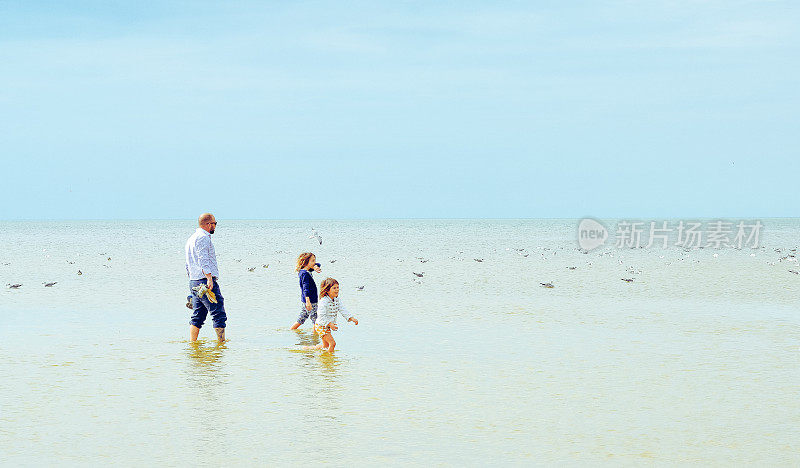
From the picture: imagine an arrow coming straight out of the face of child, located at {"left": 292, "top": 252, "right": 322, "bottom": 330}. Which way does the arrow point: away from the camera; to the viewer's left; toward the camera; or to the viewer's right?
to the viewer's right

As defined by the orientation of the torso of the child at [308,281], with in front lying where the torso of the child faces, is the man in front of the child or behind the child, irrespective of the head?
behind

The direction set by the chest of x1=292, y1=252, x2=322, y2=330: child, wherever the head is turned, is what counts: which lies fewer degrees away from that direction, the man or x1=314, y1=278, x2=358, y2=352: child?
the child

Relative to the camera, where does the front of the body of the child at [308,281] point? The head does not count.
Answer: to the viewer's right

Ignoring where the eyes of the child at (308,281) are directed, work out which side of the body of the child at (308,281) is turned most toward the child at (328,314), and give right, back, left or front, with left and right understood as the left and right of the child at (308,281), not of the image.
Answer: right

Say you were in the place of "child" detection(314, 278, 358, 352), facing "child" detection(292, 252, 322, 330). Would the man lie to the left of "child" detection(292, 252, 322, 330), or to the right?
left
